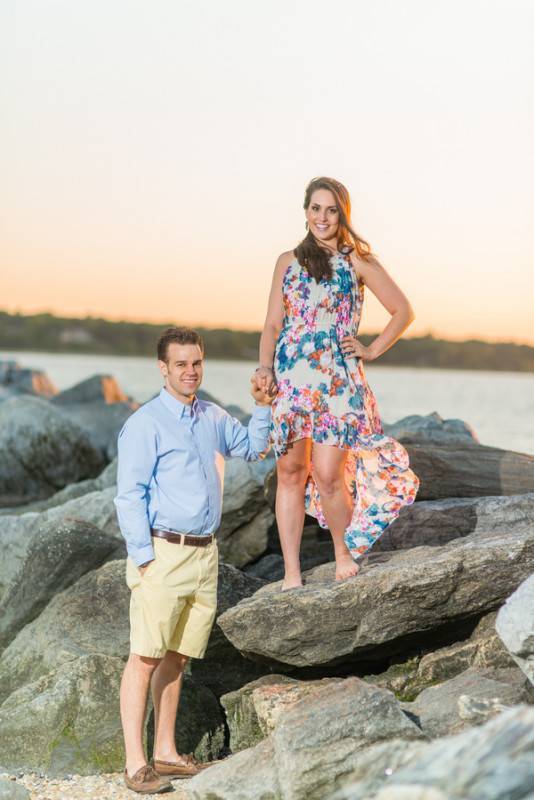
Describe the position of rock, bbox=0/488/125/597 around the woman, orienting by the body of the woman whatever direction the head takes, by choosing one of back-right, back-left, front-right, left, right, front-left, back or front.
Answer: back-right

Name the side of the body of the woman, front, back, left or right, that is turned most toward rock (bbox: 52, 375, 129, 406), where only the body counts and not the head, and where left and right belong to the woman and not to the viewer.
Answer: back

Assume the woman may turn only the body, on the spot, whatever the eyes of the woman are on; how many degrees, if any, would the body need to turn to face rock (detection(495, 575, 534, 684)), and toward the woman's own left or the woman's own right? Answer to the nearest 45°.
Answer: approximately 45° to the woman's own left

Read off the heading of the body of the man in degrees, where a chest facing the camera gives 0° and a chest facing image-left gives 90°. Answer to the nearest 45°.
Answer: approximately 315°
